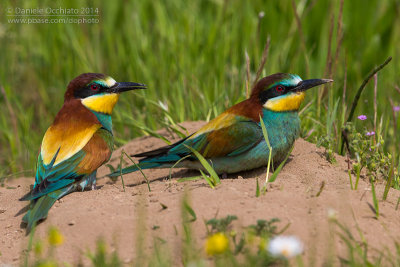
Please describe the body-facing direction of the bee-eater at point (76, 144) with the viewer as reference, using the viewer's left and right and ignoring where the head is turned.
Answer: facing away from the viewer and to the right of the viewer

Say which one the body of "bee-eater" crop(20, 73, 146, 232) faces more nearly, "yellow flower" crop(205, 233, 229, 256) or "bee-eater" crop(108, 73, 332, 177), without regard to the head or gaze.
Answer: the bee-eater

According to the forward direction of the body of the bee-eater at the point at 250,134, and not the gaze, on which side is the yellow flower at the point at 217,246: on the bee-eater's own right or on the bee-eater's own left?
on the bee-eater's own right

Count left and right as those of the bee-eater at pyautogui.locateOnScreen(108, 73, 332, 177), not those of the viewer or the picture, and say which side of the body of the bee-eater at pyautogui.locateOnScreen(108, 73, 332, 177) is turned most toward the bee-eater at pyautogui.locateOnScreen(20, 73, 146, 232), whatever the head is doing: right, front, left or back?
back

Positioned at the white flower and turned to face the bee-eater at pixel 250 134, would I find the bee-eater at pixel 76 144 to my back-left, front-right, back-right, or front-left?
front-left

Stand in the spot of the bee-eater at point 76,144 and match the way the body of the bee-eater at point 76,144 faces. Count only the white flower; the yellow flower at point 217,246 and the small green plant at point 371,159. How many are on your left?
0

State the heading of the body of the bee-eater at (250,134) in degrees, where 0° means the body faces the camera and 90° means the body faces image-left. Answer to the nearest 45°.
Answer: approximately 270°

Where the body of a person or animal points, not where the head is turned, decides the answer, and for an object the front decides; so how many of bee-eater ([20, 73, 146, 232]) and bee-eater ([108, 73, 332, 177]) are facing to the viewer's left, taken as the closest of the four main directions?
0

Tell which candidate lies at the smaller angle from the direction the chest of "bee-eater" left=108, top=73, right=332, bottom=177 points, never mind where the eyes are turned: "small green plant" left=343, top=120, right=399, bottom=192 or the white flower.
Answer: the small green plant

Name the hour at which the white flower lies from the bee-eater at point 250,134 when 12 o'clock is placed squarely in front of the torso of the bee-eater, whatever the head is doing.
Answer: The white flower is roughly at 3 o'clock from the bee-eater.

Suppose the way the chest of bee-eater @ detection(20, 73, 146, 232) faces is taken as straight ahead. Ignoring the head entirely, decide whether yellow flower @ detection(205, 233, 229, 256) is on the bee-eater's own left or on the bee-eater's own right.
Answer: on the bee-eater's own right

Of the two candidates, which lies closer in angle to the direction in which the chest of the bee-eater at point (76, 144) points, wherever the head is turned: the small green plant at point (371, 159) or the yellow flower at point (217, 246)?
the small green plant

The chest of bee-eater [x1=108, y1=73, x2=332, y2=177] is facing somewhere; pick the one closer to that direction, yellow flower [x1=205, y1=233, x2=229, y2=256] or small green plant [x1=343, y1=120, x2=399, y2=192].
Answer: the small green plant

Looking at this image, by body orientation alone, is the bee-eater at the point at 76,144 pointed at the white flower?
no
